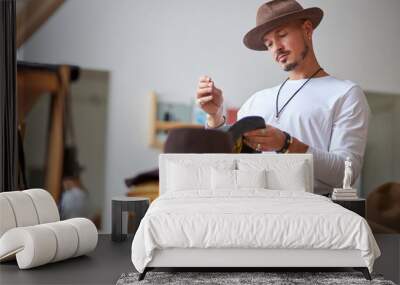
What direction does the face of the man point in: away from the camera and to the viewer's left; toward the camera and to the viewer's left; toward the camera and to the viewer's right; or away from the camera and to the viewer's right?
toward the camera and to the viewer's left

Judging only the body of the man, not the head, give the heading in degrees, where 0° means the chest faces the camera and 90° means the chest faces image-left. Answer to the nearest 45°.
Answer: approximately 45°

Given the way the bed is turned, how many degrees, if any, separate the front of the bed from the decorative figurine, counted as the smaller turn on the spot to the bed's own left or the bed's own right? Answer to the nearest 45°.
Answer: approximately 135° to the bed's own left

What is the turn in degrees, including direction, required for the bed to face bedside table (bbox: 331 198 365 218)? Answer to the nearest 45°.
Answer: approximately 135° to its left

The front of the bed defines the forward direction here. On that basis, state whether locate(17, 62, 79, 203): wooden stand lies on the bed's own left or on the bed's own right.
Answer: on the bed's own right

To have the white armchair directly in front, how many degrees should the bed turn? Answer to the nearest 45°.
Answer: approximately 90° to its right

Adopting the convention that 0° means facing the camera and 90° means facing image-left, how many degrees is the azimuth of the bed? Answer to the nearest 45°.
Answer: approximately 0°
